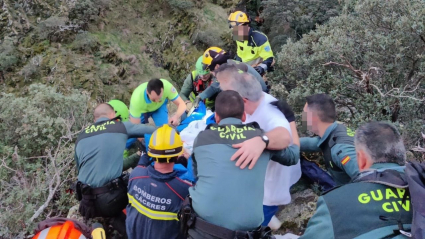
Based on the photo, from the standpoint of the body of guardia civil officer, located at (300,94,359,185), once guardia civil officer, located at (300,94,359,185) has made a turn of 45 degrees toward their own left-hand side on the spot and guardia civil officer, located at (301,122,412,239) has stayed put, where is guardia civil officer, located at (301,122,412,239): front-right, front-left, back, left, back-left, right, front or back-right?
front-left

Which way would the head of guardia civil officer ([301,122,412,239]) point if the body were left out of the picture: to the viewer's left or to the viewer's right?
to the viewer's left

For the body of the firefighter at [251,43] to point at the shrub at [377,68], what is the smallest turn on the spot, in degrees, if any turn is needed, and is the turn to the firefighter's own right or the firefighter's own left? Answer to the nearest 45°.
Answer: approximately 135° to the firefighter's own left

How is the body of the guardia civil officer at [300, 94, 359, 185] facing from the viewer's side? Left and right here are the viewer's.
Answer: facing to the left of the viewer

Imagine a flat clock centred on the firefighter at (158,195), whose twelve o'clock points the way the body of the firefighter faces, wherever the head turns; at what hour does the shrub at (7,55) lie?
The shrub is roughly at 11 o'clock from the firefighter.

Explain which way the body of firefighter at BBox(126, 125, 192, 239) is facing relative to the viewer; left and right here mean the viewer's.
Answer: facing away from the viewer

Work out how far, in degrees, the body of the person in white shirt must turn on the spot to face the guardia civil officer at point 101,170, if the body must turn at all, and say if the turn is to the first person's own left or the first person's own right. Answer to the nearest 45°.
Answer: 0° — they already face them

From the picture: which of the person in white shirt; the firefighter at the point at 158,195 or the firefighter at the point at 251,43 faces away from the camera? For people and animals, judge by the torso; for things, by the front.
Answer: the firefighter at the point at 158,195

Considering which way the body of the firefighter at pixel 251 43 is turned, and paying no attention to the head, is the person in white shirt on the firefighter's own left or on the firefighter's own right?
on the firefighter's own left

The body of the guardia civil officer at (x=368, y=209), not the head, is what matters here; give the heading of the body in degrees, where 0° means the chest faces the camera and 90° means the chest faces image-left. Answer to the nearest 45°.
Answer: approximately 135°
